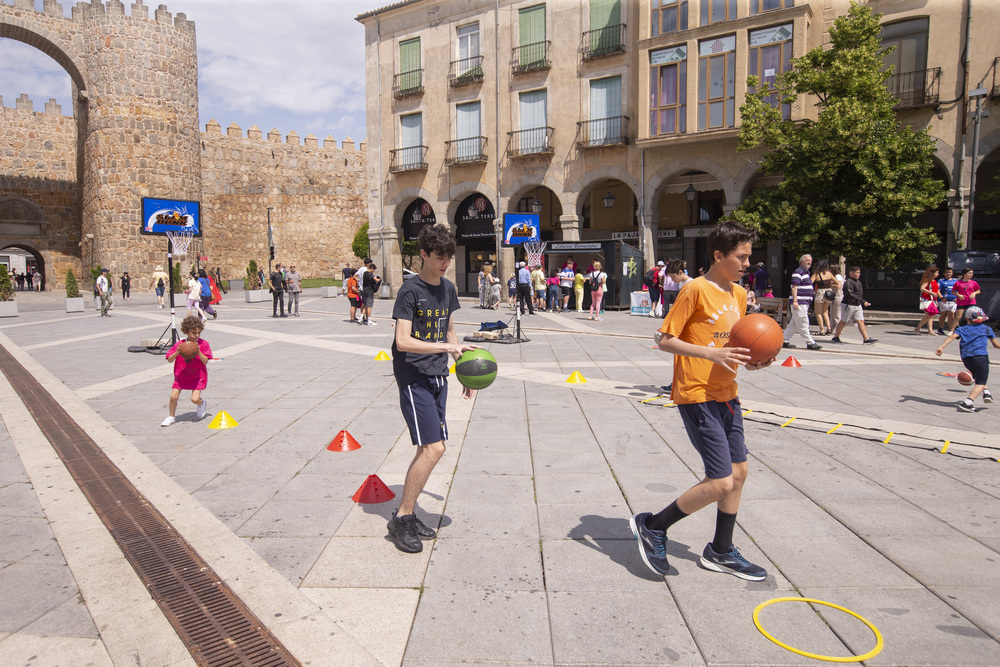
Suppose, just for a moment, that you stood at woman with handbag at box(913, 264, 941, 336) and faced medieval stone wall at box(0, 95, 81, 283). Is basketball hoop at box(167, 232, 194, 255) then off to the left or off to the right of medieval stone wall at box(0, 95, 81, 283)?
left

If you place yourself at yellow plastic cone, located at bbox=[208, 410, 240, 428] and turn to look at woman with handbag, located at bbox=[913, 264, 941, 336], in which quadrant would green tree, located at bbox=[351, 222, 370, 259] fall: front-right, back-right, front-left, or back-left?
front-left

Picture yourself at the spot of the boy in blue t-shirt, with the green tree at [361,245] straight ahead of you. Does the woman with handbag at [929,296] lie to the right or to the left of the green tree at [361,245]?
right

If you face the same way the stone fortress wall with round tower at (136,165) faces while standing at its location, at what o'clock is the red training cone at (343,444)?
The red training cone is roughly at 12 o'clock from the stone fortress wall with round tower.

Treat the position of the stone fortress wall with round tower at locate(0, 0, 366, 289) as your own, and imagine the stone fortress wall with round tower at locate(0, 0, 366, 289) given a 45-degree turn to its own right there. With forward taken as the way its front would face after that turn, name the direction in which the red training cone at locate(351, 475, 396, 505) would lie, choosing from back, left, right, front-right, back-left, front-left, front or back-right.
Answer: front-left

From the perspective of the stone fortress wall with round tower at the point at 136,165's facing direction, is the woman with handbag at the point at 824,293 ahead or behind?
ahead

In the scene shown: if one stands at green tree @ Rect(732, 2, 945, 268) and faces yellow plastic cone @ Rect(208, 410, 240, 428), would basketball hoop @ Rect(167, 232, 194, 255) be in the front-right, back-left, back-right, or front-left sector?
front-right

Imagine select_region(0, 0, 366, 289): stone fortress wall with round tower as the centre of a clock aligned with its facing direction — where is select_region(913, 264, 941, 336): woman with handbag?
The woman with handbag is roughly at 11 o'clock from the stone fortress wall with round tower.

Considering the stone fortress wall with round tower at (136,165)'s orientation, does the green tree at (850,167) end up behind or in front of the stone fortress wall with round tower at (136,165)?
in front

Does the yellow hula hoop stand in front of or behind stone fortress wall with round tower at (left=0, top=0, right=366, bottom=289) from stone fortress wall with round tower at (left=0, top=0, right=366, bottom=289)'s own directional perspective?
in front

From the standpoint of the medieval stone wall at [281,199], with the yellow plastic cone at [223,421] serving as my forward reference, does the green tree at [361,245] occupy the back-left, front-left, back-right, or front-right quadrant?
front-left

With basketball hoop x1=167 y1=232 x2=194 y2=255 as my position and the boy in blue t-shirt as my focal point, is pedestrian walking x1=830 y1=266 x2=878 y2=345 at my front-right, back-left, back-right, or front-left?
front-left

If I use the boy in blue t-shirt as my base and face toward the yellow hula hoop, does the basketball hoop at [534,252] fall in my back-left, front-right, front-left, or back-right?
back-right

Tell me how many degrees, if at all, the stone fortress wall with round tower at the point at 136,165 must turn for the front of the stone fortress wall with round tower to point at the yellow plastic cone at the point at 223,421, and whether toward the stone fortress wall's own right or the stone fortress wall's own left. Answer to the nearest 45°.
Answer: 0° — it already faces it
